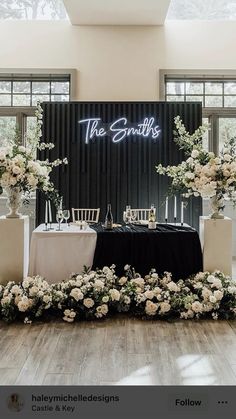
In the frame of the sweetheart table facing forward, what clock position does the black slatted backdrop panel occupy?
The black slatted backdrop panel is roughly at 6 o'clock from the sweetheart table.

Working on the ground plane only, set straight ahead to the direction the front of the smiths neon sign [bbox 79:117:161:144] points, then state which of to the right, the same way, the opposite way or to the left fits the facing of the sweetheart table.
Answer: the same way

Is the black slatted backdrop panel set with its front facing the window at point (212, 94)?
no

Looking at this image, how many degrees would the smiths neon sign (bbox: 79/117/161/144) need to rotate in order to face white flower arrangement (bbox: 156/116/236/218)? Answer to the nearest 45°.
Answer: approximately 45° to its left

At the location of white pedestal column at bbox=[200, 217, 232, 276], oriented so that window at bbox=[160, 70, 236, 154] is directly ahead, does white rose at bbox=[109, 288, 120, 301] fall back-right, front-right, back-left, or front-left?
back-left

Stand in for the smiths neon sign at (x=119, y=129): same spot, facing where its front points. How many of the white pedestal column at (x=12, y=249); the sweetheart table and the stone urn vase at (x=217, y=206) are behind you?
0

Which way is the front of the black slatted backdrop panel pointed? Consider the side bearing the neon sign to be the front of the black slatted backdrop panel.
toward the camera

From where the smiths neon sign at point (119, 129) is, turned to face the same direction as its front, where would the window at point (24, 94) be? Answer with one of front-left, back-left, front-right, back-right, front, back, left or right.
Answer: right

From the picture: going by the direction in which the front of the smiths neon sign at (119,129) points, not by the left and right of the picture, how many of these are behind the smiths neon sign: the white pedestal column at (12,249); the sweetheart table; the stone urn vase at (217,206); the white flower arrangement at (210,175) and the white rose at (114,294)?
0

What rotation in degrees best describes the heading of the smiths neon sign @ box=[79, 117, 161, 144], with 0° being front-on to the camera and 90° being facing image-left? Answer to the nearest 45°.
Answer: approximately 0°

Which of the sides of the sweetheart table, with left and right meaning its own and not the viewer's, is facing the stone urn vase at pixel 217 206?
left

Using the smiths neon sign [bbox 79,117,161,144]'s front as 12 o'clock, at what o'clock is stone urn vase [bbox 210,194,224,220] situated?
The stone urn vase is roughly at 11 o'clock from the smiths neon sign.

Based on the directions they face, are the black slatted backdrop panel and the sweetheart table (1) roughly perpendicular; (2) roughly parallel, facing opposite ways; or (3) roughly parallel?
roughly parallel

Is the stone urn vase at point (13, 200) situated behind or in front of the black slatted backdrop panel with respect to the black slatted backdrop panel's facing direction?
in front

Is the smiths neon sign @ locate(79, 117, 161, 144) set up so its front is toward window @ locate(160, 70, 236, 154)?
no

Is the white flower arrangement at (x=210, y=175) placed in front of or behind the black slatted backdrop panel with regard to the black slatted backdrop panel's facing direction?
in front

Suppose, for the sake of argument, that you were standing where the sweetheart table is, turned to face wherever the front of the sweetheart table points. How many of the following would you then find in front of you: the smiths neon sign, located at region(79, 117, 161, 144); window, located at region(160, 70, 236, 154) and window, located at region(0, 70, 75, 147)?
0

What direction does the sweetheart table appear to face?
toward the camera
